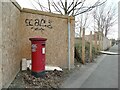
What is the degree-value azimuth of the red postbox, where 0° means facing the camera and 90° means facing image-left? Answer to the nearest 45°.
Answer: approximately 315°
